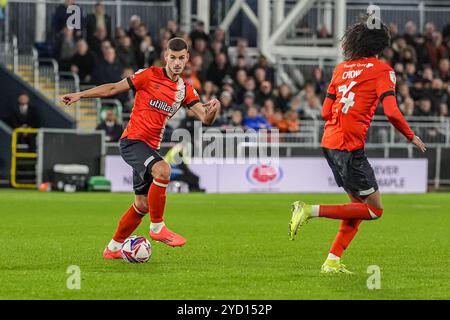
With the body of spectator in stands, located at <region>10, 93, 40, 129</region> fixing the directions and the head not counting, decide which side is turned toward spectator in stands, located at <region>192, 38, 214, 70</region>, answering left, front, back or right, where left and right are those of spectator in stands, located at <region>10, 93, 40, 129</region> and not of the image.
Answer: left

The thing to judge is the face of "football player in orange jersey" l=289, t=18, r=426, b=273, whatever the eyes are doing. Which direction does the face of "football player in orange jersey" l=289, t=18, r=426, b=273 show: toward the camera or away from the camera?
away from the camera

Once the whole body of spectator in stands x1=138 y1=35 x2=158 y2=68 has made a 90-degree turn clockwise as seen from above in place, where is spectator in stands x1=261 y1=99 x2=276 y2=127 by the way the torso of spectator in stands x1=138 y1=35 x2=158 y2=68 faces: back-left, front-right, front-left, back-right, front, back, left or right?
back

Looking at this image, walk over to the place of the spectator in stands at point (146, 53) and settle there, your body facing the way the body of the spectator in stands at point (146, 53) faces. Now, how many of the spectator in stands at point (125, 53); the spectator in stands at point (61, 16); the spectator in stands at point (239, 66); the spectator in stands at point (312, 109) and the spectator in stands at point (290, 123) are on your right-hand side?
2

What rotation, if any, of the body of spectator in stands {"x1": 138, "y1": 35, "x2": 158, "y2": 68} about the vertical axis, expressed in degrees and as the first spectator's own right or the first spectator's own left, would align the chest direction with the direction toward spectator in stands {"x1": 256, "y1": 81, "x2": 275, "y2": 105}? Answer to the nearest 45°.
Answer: approximately 90° to the first spectator's own left

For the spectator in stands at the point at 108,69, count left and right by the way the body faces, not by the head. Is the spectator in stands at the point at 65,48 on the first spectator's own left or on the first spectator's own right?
on the first spectator's own right

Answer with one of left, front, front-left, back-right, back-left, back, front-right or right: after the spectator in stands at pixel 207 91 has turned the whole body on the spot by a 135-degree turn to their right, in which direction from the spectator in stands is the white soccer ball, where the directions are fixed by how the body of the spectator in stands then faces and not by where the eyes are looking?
back-left
